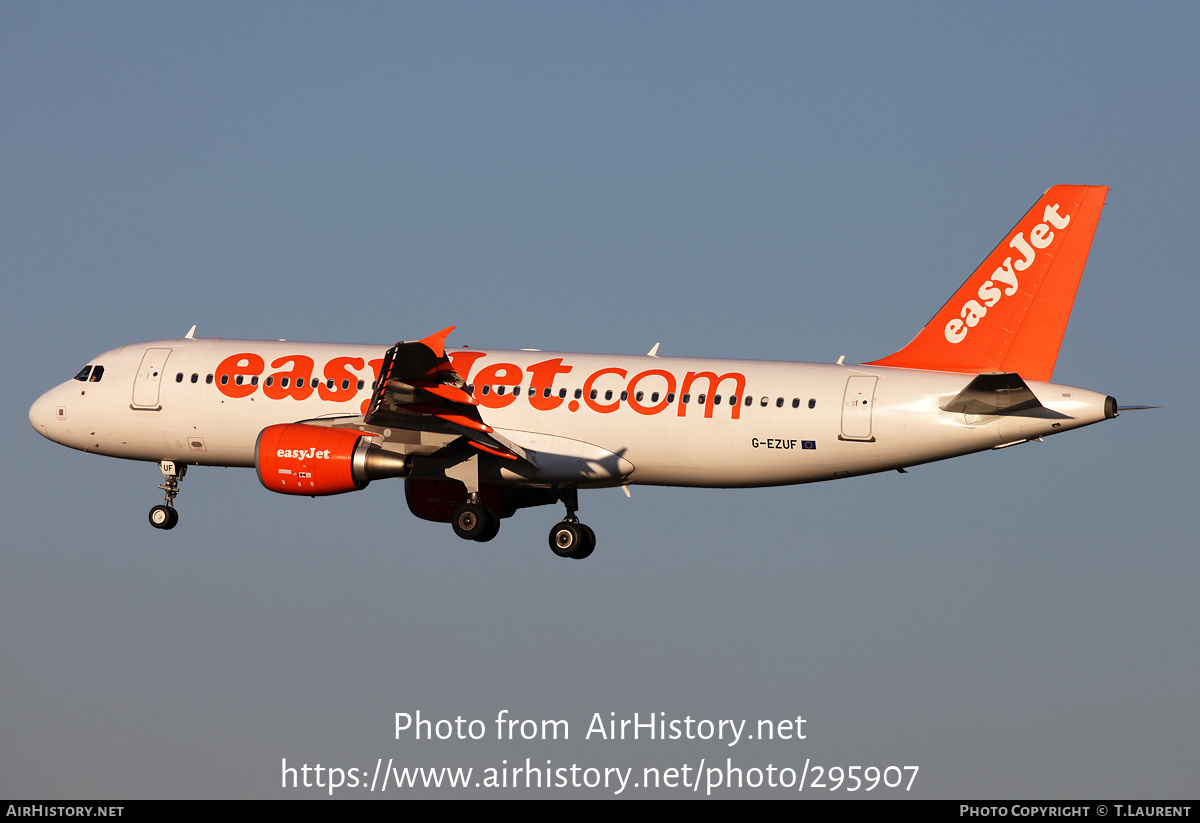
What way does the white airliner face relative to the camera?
to the viewer's left
